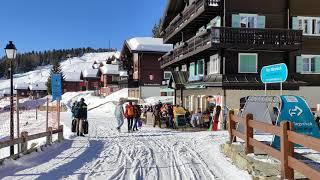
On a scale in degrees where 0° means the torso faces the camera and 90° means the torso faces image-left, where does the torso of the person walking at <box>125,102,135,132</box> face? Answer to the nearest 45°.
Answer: approximately 180°

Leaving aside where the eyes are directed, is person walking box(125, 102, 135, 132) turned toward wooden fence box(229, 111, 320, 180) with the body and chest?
no

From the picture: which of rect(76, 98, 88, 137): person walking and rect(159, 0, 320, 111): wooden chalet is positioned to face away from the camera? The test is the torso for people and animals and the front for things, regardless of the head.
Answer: the person walking

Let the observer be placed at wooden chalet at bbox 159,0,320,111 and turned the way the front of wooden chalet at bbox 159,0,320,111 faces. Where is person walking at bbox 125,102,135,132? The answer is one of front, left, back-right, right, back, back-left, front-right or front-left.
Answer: front

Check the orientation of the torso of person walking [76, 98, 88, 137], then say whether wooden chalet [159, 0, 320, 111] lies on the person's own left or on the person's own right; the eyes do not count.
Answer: on the person's own right

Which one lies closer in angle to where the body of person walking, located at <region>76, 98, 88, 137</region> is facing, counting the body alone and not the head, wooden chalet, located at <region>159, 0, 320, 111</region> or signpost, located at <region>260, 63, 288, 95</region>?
the wooden chalet

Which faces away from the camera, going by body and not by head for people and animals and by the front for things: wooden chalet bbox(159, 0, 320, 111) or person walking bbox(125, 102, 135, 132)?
the person walking

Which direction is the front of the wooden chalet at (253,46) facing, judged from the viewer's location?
facing the viewer and to the left of the viewer

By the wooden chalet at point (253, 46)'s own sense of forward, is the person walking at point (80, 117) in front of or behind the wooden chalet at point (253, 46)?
in front

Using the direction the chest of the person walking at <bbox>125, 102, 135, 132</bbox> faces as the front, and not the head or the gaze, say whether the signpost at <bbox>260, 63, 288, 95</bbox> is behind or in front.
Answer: behind

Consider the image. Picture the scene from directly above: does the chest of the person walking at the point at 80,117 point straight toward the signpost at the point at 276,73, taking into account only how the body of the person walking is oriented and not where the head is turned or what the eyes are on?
no

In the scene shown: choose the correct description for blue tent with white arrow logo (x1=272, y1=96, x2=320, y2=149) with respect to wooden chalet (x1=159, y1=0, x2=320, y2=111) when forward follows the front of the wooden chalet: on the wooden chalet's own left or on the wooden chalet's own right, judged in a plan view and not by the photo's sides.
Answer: on the wooden chalet's own left

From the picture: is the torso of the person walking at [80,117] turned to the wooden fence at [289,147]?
no

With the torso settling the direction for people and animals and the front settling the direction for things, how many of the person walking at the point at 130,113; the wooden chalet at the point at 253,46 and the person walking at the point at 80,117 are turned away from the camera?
2

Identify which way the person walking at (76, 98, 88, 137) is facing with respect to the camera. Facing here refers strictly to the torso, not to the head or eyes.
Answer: away from the camera
